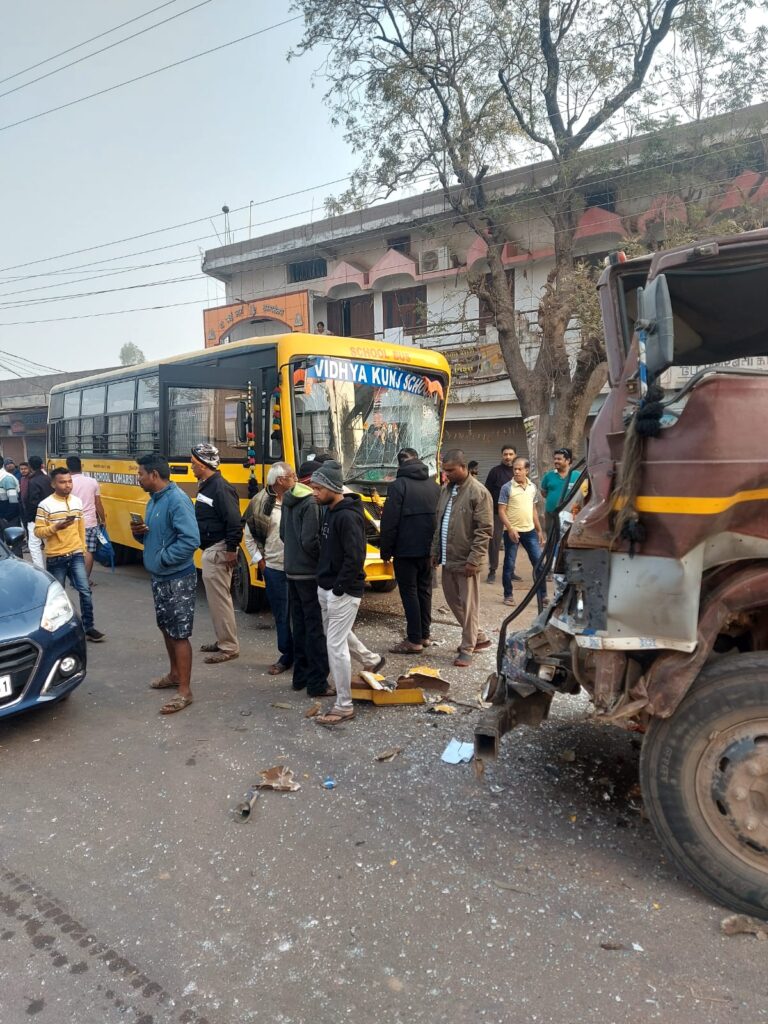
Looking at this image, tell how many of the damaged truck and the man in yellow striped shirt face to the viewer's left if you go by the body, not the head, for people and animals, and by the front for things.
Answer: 1

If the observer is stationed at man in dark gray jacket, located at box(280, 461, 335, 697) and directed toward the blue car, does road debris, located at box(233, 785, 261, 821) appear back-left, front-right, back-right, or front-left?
front-left

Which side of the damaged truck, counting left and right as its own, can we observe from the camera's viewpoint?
left

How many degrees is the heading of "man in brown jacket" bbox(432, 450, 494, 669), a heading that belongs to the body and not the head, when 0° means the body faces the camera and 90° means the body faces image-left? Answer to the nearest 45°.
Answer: approximately 45°

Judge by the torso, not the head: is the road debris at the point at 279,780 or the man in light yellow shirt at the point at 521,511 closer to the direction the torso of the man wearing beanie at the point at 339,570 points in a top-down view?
the road debris

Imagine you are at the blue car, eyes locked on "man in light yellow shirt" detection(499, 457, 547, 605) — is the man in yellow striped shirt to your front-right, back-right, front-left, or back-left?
front-left

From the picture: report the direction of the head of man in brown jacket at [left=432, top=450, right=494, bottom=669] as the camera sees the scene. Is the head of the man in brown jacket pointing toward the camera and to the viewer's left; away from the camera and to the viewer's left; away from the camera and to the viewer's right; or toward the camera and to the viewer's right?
toward the camera and to the viewer's left

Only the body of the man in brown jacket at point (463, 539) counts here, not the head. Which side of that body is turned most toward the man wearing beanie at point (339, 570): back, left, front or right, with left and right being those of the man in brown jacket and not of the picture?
front
